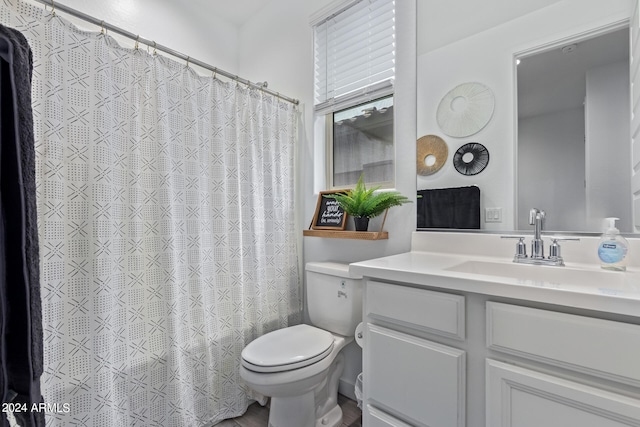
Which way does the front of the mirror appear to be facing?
toward the camera

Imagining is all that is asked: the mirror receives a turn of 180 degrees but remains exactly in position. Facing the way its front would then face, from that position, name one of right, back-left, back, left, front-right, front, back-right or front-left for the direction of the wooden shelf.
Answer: left

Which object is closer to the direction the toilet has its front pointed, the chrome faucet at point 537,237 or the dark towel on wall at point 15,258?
the dark towel on wall
